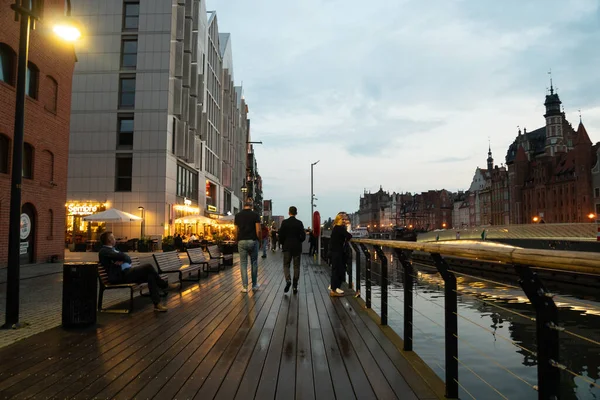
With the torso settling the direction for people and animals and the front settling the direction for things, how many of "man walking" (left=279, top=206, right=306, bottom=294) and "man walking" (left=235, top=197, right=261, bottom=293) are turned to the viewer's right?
0

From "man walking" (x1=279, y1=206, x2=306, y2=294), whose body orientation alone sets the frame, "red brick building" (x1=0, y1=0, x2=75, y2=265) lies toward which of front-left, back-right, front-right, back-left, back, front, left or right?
front-left

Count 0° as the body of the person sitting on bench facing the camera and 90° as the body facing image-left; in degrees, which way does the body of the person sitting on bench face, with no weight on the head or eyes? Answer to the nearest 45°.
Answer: approximately 270°

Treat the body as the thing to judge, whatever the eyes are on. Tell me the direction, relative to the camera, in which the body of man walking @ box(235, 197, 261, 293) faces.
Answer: away from the camera

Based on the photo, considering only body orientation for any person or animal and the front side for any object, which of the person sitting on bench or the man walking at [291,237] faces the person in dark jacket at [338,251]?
the person sitting on bench

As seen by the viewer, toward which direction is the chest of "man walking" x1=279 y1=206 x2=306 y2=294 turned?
away from the camera

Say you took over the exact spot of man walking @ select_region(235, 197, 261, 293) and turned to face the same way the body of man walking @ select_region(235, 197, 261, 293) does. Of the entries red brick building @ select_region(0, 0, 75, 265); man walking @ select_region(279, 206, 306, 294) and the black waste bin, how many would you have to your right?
1

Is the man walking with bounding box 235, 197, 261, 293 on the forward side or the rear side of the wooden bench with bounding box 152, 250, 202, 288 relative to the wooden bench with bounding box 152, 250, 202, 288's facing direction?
on the forward side

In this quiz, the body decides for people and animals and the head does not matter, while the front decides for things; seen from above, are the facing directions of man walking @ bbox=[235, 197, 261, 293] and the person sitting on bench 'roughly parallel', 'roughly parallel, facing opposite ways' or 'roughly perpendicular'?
roughly perpendicular

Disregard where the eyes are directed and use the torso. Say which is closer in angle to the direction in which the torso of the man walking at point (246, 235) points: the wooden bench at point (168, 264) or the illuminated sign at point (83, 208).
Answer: the illuminated sign

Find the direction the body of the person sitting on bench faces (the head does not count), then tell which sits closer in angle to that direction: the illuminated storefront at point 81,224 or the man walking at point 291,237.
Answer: the man walking

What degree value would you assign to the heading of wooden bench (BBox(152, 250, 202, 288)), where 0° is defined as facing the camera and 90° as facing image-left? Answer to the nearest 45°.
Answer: approximately 315°

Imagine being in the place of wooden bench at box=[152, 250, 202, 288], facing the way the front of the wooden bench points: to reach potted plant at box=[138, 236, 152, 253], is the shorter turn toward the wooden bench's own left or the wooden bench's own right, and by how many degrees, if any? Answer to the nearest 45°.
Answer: approximately 135° to the wooden bench's own left

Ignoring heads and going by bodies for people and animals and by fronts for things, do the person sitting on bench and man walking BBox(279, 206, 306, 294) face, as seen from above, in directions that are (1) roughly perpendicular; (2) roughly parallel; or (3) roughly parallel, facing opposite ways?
roughly perpendicular

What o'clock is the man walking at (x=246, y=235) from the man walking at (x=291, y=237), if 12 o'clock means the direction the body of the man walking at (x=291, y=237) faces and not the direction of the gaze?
the man walking at (x=246, y=235) is roughly at 9 o'clock from the man walking at (x=291, y=237).

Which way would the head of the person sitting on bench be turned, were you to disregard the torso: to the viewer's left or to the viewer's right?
to the viewer's right

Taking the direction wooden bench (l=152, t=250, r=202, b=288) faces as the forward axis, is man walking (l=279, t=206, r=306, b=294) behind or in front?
in front

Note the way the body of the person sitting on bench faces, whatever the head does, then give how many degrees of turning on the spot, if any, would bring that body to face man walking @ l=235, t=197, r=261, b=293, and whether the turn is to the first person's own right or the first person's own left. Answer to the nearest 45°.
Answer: approximately 45° to the first person's own left

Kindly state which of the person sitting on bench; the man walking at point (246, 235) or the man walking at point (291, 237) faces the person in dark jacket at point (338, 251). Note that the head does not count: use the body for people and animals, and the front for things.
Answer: the person sitting on bench
